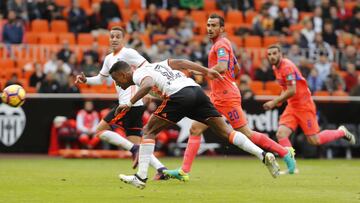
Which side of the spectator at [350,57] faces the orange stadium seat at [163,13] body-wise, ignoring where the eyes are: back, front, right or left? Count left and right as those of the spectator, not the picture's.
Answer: right

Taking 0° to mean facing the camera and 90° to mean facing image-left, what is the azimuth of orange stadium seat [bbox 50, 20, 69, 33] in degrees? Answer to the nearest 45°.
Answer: approximately 0°

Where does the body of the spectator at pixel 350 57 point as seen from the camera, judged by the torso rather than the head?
toward the camera

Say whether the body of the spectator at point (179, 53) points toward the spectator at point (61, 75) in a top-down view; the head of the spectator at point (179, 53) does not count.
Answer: no

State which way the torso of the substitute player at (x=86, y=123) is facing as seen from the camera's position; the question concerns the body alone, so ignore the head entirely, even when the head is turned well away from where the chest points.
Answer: toward the camera

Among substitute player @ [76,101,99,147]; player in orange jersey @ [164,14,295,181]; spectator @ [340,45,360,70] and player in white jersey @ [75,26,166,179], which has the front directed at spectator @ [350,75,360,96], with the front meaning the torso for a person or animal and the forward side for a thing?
spectator @ [340,45,360,70]

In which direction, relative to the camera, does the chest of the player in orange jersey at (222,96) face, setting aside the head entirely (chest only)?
to the viewer's left

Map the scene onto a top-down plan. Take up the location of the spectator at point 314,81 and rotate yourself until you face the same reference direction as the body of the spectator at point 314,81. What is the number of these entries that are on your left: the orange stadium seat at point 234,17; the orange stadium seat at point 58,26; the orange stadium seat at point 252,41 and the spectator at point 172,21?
0

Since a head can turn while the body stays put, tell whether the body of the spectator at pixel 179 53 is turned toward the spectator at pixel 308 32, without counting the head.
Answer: no

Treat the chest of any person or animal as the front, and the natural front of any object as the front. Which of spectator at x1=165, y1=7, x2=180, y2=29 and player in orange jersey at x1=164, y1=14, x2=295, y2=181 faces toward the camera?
the spectator

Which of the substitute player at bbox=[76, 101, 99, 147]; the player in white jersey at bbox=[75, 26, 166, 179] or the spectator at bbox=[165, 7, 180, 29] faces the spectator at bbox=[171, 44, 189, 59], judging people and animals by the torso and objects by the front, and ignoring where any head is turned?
the spectator at bbox=[165, 7, 180, 29]

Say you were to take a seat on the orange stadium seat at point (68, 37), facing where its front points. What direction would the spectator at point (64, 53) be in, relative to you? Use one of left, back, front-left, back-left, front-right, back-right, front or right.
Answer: front

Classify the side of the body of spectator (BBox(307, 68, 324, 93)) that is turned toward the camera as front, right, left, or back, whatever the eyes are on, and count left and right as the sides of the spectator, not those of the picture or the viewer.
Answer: front

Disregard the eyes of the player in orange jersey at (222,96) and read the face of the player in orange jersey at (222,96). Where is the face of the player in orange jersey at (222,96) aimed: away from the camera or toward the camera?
toward the camera

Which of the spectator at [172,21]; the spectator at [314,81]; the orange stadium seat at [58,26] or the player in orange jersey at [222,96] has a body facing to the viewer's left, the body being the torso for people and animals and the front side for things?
the player in orange jersey

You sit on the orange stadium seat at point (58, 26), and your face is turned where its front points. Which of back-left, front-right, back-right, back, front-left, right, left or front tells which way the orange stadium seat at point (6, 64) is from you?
front-right
